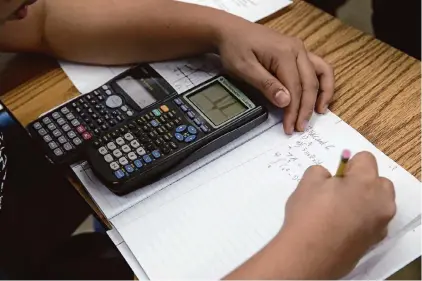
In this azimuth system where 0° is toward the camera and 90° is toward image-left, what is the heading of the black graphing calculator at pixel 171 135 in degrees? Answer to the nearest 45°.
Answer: approximately 45°

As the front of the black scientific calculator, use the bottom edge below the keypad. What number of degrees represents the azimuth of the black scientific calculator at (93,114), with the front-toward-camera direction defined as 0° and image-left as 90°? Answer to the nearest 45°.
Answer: approximately 45°
